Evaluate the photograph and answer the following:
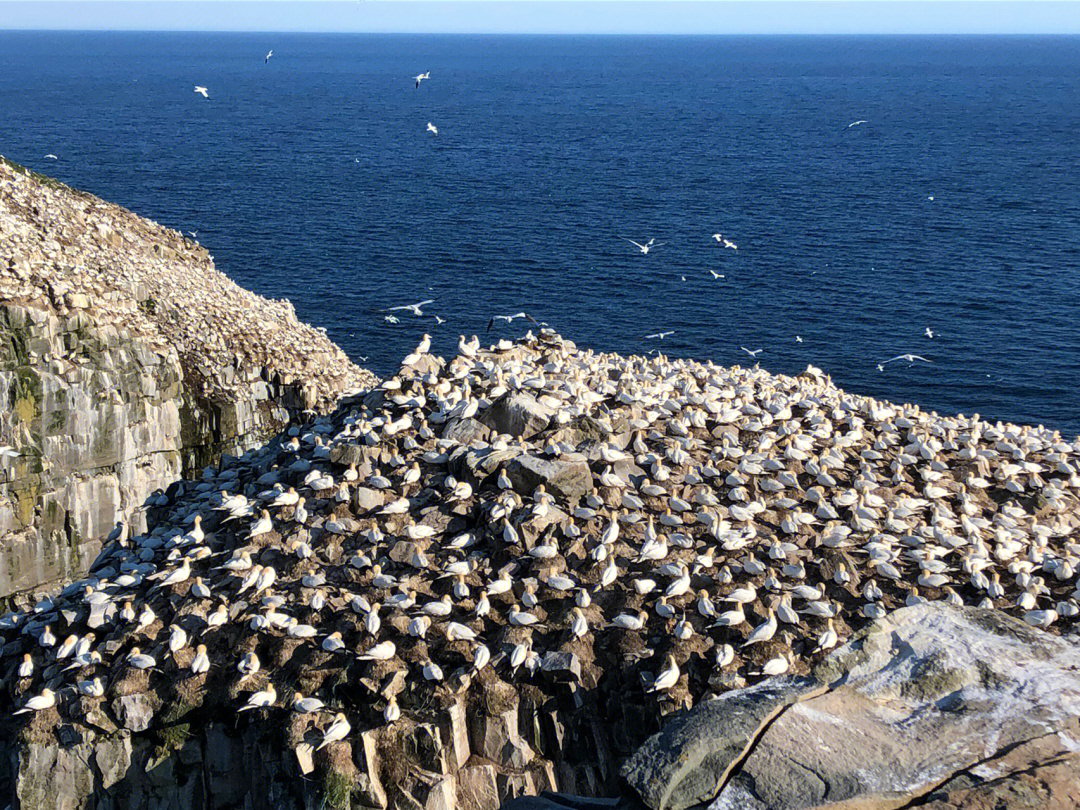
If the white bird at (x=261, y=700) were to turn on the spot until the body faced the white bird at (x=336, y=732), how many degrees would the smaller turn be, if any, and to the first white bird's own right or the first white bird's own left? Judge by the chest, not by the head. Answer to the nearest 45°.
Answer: approximately 45° to the first white bird's own right

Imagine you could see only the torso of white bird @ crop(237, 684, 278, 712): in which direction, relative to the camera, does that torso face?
to the viewer's right

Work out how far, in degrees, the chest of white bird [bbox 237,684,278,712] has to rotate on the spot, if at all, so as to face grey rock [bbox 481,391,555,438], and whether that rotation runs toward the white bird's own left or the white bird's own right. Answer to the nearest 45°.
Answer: approximately 45° to the white bird's own left

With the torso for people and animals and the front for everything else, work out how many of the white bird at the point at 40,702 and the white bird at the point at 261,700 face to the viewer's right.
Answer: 2

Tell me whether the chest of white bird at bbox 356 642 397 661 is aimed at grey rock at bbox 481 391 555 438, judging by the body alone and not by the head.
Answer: no

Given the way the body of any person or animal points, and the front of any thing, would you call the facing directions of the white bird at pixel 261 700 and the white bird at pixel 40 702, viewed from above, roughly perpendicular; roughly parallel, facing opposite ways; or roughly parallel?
roughly parallel

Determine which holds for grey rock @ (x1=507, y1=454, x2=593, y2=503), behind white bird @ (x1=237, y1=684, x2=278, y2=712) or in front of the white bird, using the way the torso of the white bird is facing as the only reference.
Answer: in front

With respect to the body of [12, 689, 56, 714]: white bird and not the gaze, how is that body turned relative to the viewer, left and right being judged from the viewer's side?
facing to the right of the viewer

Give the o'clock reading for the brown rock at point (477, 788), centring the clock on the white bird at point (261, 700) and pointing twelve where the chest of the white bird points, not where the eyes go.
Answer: The brown rock is roughly at 1 o'clock from the white bird.
